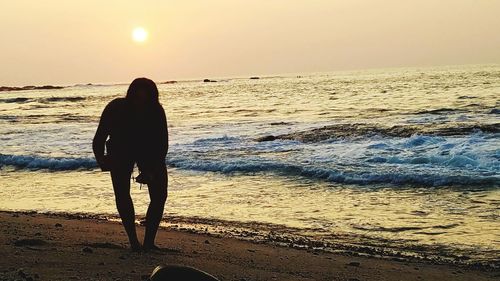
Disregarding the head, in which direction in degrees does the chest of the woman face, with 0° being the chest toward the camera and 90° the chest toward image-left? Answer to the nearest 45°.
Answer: approximately 0°

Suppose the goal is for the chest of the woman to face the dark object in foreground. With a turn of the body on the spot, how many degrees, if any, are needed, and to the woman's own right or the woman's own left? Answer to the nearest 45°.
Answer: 0° — they already face it

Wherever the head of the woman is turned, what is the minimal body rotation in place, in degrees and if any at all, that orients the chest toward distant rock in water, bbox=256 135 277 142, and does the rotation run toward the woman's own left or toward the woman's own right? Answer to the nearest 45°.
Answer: approximately 180°

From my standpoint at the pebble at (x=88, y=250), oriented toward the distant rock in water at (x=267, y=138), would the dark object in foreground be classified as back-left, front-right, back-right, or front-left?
back-right

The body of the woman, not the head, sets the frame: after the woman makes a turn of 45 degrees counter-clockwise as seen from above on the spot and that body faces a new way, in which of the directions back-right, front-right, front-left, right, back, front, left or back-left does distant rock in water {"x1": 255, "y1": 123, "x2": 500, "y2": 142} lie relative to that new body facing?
left
